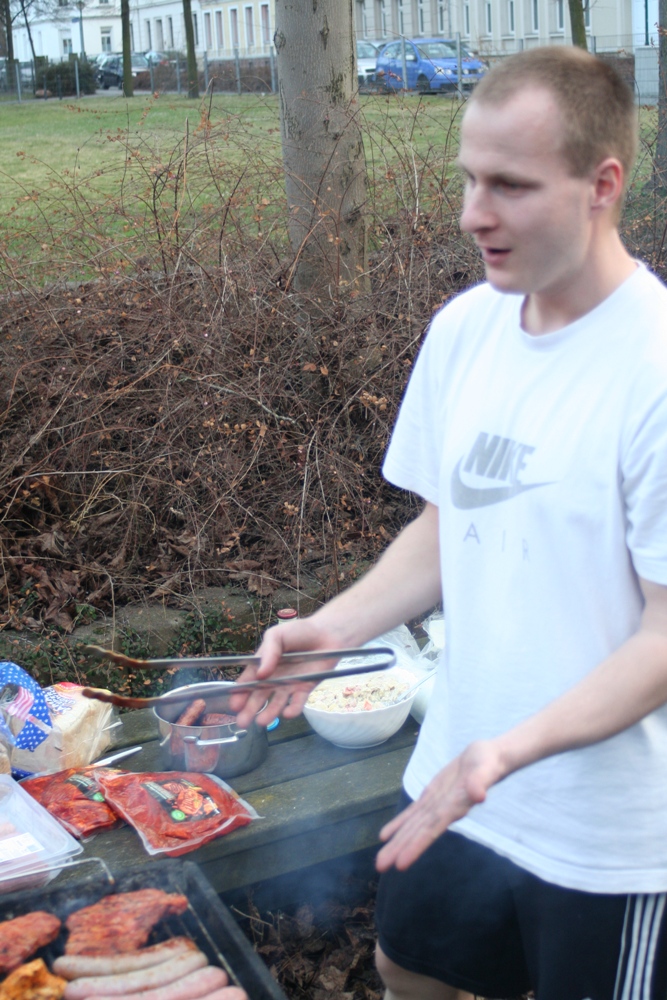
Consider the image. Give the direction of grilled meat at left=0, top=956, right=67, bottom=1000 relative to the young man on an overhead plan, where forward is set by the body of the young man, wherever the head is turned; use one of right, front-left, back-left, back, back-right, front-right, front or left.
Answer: front-right

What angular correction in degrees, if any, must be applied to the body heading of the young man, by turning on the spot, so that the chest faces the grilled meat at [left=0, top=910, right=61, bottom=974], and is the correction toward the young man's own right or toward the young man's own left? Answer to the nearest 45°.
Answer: approximately 45° to the young man's own right

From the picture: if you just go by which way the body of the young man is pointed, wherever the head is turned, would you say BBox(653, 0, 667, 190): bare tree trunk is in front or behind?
behind

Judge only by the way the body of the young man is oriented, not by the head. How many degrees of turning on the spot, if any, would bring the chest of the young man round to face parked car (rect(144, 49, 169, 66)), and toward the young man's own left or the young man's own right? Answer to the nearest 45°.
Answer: approximately 135° to the young man's own right

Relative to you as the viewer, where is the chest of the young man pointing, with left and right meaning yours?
facing the viewer and to the left of the viewer

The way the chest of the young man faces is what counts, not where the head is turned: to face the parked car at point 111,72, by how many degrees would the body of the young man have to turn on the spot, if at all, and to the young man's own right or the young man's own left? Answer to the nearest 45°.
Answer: approximately 135° to the young man's own right

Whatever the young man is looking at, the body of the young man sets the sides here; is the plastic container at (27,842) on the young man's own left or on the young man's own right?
on the young man's own right

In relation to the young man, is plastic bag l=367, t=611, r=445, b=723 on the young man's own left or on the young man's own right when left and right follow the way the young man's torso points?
on the young man's own right

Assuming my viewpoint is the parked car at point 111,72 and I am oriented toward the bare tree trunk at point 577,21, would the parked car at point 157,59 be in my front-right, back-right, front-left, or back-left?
front-left
